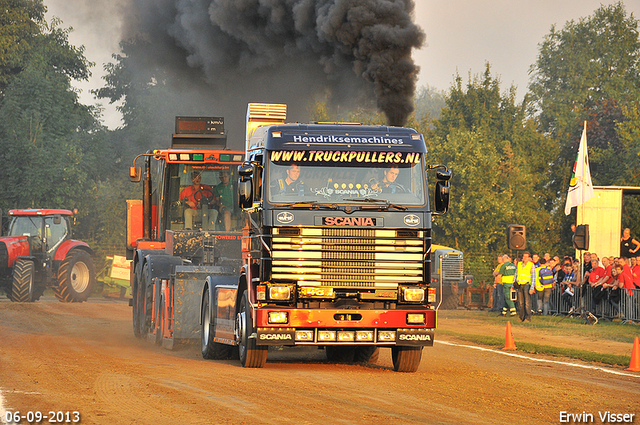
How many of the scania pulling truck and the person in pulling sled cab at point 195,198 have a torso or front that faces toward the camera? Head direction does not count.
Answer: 2

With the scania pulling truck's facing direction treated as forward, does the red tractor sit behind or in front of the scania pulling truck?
behind

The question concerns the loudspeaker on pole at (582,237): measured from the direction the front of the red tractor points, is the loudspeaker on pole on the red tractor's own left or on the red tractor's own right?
on the red tractor's own left

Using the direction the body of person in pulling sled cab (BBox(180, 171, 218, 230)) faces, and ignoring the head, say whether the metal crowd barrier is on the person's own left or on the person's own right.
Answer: on the person's own left

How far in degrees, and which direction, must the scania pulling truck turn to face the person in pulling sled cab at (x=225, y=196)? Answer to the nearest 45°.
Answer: approximately 180°

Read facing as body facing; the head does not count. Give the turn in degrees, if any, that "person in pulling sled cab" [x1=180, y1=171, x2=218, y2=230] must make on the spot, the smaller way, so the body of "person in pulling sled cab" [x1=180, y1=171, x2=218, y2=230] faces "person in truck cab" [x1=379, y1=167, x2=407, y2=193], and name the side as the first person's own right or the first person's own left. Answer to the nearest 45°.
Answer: approximately 45° to the first person's own left

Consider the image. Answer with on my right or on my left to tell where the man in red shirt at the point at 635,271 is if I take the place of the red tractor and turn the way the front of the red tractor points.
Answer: on my left

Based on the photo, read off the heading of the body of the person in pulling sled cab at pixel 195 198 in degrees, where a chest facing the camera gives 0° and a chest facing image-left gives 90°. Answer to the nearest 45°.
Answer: approximately 0°

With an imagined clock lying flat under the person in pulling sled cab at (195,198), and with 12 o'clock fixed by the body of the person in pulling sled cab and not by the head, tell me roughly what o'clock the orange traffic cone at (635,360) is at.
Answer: The orange traffic cone is roughly at 10 o'clock from the person in pulling sled cab.

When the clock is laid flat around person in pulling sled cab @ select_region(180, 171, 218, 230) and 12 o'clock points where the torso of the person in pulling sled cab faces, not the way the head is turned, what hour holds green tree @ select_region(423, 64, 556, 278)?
The green tree is roughly at 7 o'clock from the person in pulling sled cab.
